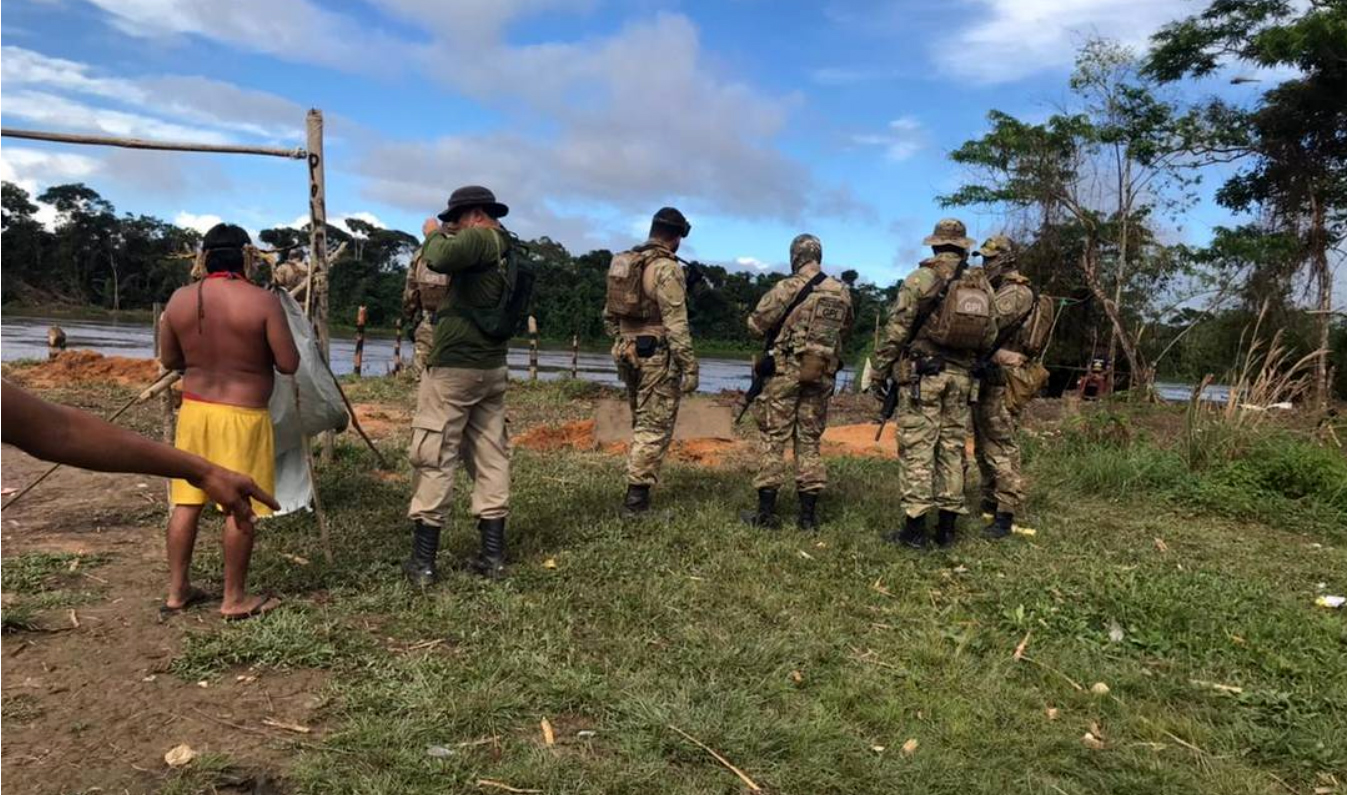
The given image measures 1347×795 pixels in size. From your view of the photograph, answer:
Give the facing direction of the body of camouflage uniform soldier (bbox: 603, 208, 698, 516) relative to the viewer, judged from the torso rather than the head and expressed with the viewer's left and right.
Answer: facing away from the viewer and to the right of the viewer

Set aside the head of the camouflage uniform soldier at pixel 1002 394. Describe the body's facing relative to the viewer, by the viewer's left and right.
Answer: facing to the left of the viewer

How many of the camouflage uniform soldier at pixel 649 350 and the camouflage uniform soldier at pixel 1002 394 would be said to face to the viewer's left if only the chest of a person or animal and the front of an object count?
1

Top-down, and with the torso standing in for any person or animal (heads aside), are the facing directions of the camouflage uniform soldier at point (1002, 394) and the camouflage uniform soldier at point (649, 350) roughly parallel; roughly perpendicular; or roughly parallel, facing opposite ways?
roughly perpendicular

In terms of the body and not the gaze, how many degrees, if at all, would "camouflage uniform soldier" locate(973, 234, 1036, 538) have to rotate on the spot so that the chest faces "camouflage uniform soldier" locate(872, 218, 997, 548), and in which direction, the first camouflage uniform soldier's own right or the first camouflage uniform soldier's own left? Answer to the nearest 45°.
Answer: approximately 45° to the first camouflage uniform soldier's own left

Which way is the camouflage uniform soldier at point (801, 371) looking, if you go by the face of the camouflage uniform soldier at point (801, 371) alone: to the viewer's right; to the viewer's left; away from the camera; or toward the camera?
away from the camera

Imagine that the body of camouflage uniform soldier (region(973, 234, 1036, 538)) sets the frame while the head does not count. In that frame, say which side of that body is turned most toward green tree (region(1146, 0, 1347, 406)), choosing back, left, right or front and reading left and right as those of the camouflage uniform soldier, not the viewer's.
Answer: right

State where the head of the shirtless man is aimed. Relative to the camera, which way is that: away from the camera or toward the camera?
away from the camera

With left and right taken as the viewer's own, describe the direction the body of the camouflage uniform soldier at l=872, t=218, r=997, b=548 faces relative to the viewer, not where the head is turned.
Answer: facing away from the viewer and to the left of the viewer

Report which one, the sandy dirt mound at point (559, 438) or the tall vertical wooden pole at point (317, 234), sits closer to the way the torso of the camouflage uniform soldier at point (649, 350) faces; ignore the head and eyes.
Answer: the sandy dirt mound

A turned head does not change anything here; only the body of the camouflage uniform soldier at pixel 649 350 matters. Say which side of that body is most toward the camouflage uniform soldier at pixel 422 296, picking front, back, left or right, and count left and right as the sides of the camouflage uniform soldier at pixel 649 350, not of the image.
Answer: left

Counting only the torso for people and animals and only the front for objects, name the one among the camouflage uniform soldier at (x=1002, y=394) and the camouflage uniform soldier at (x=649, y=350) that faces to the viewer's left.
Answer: the camouflage uniform soldier at (x=1002, y=394)
